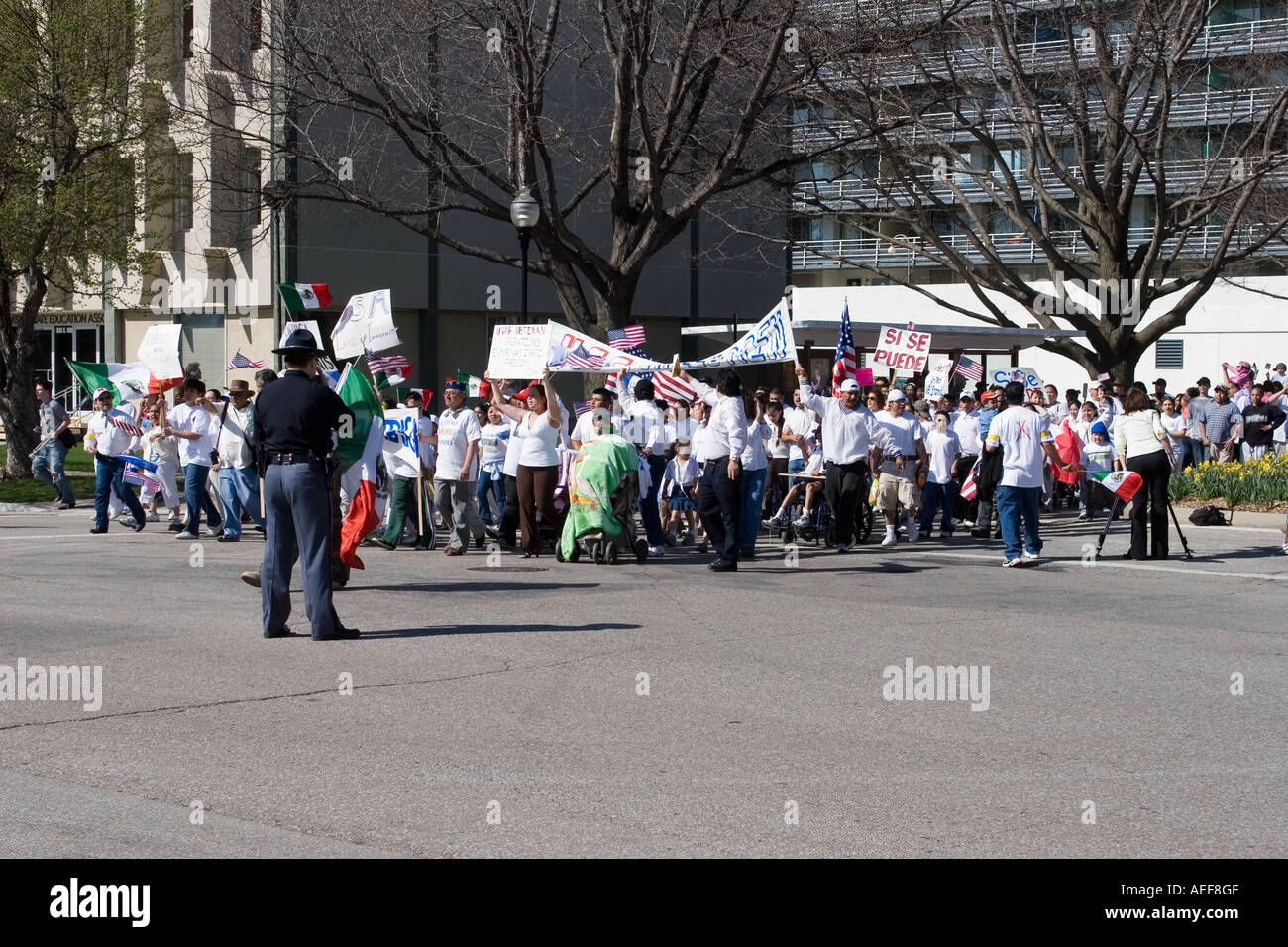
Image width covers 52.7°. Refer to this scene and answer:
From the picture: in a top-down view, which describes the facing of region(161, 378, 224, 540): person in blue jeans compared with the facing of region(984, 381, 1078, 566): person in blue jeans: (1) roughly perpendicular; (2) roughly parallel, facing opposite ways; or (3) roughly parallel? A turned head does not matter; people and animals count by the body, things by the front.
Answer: roughly perpendicular

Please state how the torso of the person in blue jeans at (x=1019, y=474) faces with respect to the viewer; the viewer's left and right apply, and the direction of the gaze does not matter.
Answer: facing away from the viewer

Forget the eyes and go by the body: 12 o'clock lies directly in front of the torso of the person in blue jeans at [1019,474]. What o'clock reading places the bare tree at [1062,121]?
The bare tree is roughly at 12 o'clock from the person in blue jeans.

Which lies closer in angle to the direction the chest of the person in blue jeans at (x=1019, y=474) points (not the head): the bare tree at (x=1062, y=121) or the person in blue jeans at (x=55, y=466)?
the bare tree

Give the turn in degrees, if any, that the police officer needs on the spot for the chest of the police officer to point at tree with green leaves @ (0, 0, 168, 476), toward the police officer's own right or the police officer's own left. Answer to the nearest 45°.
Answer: approximately 45° to the police officer's own left

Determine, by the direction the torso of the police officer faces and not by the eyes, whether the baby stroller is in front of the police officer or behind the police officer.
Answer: in front

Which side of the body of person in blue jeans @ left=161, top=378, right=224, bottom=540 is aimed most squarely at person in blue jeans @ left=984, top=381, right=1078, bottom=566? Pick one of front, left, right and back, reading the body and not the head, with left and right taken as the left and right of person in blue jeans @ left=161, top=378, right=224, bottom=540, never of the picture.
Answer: left

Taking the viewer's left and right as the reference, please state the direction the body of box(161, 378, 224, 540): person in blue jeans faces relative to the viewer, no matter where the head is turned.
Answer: facing the viewer and to the left of the viewer

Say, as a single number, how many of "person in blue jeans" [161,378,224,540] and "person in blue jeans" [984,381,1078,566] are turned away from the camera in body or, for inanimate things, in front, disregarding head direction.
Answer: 1

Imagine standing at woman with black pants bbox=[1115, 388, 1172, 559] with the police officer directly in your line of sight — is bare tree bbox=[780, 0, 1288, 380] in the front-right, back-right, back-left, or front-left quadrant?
back-right

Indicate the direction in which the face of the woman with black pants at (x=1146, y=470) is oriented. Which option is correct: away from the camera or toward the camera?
away from the camera

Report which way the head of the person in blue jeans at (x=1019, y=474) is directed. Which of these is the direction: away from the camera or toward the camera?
away from the camera

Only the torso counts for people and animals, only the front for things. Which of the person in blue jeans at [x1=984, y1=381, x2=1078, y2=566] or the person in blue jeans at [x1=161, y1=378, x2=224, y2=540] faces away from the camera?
the person in blue jeans at [x1=984, y1=381, x2=1078, y2=566]

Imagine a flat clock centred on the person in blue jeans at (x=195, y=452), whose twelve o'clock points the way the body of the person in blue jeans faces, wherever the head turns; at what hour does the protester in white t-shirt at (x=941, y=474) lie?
The protester in white t-shirt is roughly at 8 o'clock from the person in blue jeans.

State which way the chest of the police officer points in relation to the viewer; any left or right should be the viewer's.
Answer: facing away from the viewer and to the right of the viewer

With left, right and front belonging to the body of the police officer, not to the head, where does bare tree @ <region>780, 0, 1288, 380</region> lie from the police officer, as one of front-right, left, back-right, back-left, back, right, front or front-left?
front

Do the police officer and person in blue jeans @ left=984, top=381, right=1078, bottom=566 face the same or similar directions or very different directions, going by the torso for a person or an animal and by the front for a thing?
same or similar directions
